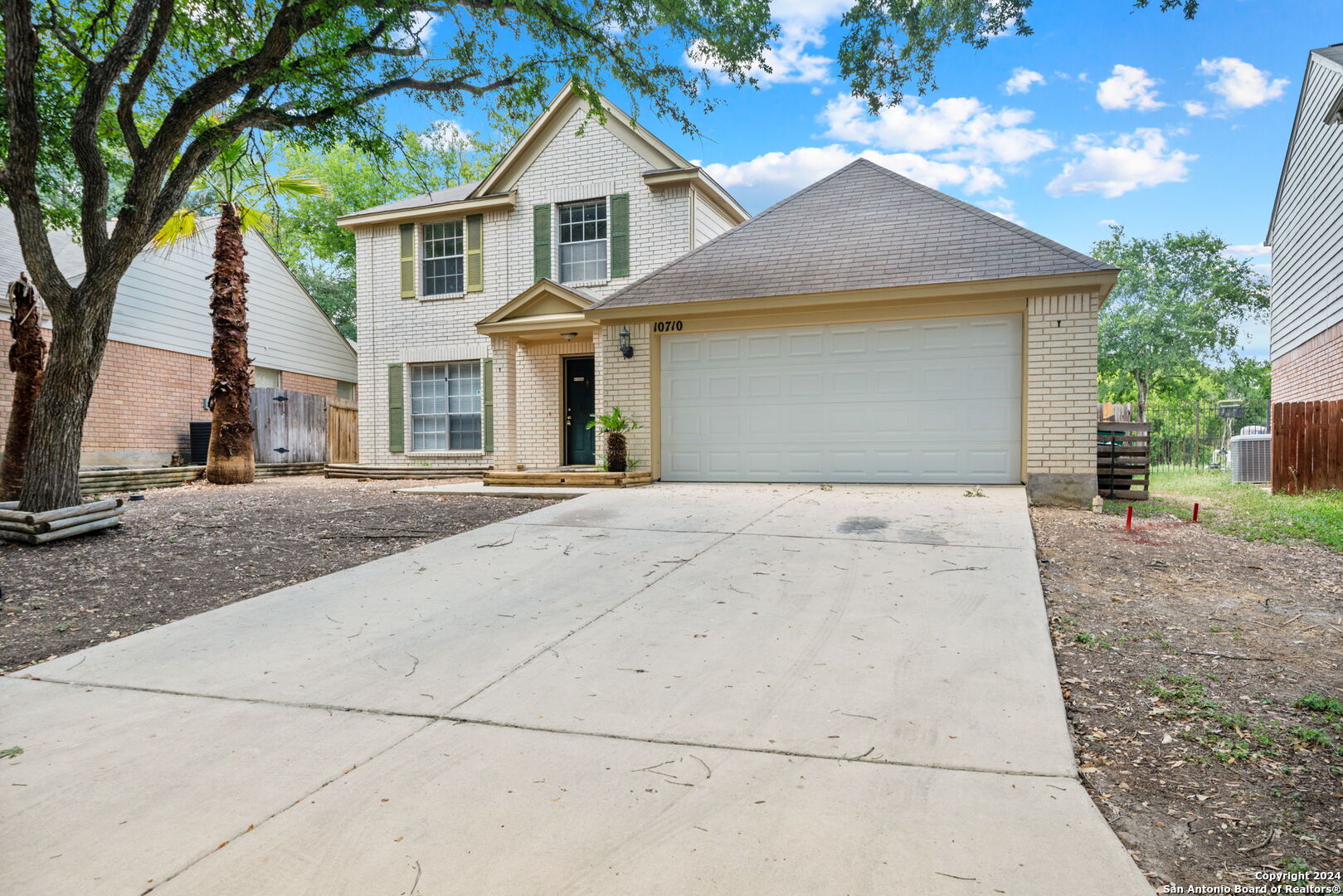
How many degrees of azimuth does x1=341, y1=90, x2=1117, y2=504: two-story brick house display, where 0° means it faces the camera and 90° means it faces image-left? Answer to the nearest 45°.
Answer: approximately 0°

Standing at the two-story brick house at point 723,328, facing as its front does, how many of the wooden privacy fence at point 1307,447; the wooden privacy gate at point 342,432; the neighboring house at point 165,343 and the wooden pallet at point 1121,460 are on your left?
2

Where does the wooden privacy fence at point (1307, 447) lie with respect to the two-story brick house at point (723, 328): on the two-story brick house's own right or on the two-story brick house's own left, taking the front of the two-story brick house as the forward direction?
on the two-story brick house's own left

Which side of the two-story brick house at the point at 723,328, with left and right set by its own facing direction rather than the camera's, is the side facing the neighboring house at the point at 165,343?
right

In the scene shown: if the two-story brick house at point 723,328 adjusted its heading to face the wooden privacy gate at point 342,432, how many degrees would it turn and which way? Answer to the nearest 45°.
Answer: approximately 135° to its right

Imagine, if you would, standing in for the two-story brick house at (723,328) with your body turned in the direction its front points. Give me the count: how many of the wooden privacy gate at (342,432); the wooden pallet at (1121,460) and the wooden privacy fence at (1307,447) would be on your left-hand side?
2

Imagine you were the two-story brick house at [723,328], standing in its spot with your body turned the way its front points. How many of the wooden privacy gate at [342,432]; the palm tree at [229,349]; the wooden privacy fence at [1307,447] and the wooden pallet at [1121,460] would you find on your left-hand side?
2

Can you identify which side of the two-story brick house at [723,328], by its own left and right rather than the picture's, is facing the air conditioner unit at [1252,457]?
left

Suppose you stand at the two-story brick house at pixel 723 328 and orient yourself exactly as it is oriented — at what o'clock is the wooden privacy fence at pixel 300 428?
The wooden privacy fence is roughly at 4 o'clock from the two-story brick house.

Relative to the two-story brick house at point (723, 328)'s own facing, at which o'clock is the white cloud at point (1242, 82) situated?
The white cloud is roughly at 8 o'clock from the two-story brick house.

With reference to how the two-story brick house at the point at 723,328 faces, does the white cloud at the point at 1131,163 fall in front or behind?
behind
